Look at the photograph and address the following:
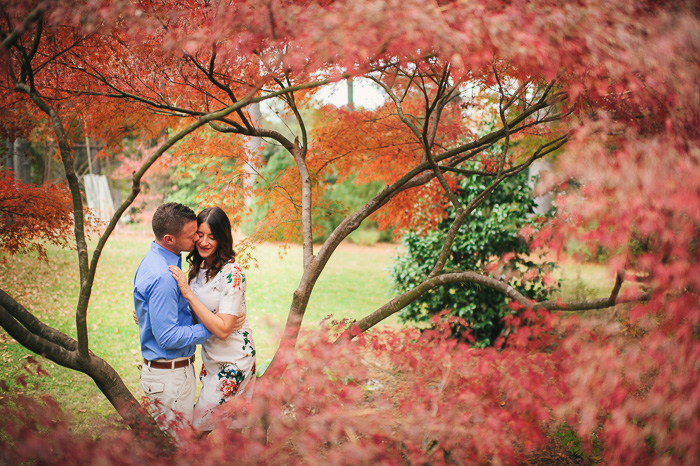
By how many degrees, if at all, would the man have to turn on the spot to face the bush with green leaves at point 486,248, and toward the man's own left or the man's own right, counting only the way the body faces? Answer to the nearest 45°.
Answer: approximately 45° to the man's own left

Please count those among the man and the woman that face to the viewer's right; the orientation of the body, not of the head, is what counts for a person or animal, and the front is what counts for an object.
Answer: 1

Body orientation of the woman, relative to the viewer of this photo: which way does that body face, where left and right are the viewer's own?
facing the viewer and to the left of the viewer

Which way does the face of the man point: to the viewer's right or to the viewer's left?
to the viewer's right

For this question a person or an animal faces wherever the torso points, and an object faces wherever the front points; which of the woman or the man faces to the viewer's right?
the man

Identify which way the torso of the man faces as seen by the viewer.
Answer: to the viewer's right
